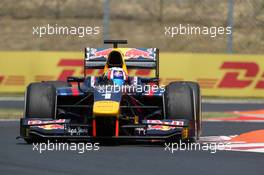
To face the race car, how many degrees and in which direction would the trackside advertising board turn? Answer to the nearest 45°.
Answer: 0° — it already faces it

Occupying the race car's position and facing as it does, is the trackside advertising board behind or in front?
behind

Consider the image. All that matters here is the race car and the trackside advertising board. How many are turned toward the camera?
2

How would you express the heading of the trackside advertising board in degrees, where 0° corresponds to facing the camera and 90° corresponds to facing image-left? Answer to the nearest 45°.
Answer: approximately 0°
